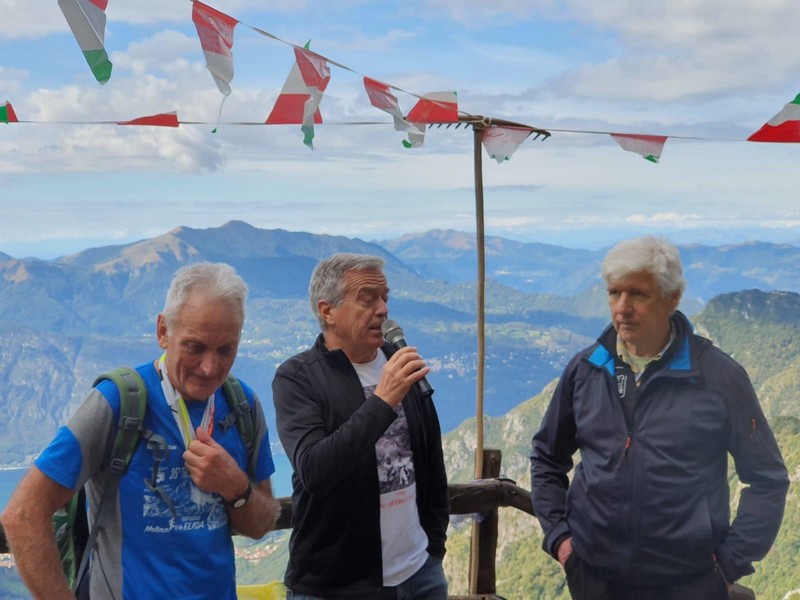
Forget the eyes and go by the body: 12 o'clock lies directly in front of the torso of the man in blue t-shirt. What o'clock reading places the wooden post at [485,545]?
The wooden post is roughly at 9 o'clock from the man in blue t-shirt.

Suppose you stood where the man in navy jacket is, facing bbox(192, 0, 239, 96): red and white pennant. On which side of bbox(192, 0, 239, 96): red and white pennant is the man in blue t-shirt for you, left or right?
left

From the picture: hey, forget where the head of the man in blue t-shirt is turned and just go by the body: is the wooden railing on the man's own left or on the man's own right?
on the man's own left

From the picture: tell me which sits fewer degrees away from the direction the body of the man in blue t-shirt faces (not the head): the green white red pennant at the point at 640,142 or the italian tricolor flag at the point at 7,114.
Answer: the green white red pennant

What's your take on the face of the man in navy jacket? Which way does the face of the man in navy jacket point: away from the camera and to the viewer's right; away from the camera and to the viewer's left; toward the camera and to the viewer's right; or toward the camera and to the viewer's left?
toward the camera and to the viewer's left

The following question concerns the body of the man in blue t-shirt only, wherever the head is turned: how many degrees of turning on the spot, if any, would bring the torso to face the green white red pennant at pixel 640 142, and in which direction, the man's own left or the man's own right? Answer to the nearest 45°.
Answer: approximately 90° to the man's own left

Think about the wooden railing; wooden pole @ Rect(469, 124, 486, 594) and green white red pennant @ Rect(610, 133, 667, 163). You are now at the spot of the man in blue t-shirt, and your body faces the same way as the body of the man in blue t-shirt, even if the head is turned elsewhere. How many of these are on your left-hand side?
3

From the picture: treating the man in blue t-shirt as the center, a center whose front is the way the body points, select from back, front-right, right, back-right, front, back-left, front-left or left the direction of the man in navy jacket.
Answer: front-left

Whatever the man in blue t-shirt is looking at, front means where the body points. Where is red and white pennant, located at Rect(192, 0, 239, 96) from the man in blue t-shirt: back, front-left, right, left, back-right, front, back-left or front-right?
back-left

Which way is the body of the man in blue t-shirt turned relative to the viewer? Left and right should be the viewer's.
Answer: facing the viewer and to the right of the viewer

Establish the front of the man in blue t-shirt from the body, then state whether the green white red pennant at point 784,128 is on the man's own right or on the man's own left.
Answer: on the man's own left

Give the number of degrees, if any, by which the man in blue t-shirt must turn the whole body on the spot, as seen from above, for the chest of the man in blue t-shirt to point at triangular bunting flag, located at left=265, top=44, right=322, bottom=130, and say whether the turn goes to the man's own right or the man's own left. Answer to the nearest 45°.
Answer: approximately 135° to the man's own left
